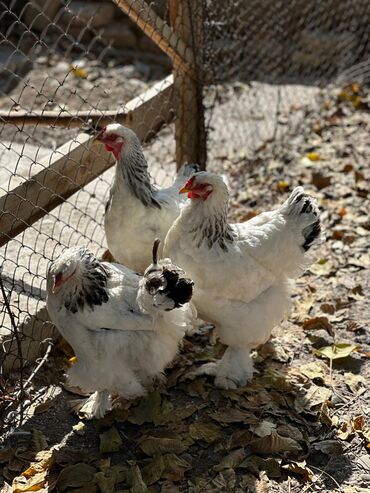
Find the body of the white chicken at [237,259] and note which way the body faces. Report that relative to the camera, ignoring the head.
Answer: to the viewer's left

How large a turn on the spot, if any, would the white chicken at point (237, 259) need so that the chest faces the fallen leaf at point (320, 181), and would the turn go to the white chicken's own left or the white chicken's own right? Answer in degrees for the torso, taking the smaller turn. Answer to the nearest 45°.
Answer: approximately 90° to the white chicken's own right

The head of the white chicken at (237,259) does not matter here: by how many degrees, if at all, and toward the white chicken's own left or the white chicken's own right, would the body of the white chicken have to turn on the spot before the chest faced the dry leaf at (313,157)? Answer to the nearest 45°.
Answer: approximately 90° to the white chicken's own right

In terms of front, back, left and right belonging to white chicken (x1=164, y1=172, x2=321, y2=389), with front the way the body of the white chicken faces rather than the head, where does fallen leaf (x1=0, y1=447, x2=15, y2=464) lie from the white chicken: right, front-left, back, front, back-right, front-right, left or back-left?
front-left

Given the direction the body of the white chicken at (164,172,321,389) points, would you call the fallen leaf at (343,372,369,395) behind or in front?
behind

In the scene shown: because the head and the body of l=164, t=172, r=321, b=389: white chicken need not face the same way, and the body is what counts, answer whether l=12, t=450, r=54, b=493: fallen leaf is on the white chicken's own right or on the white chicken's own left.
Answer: on the white chicken's own left
